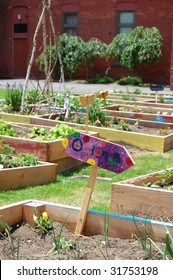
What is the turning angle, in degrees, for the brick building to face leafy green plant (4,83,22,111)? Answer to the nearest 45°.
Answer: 0° — it already faces it

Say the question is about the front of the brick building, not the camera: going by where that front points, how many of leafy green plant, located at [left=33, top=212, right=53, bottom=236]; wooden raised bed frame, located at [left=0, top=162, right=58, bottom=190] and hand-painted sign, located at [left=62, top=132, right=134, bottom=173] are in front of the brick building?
3

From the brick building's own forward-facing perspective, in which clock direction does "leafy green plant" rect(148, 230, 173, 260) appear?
The leafy green plant is roughly at 12 o'clock from the brick building.

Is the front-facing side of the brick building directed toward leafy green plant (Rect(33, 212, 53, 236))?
yes

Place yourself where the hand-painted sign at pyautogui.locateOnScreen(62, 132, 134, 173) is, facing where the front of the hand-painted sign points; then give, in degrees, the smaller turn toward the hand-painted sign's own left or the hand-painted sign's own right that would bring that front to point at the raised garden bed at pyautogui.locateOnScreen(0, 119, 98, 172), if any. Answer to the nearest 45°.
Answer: approximately 180°

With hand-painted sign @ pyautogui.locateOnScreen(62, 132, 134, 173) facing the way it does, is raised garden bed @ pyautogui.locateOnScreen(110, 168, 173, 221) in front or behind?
behind

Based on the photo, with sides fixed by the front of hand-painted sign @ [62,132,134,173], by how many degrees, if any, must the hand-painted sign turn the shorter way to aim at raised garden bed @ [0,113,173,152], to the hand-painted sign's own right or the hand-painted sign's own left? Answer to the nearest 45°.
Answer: approximately 180°

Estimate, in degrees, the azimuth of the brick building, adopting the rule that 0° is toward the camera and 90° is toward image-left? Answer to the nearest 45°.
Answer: approximately 0°

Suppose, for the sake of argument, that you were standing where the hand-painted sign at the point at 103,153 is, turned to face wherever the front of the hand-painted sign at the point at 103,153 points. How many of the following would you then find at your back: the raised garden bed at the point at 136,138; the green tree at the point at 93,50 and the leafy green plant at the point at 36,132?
3

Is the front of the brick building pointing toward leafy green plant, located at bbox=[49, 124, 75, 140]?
yes
